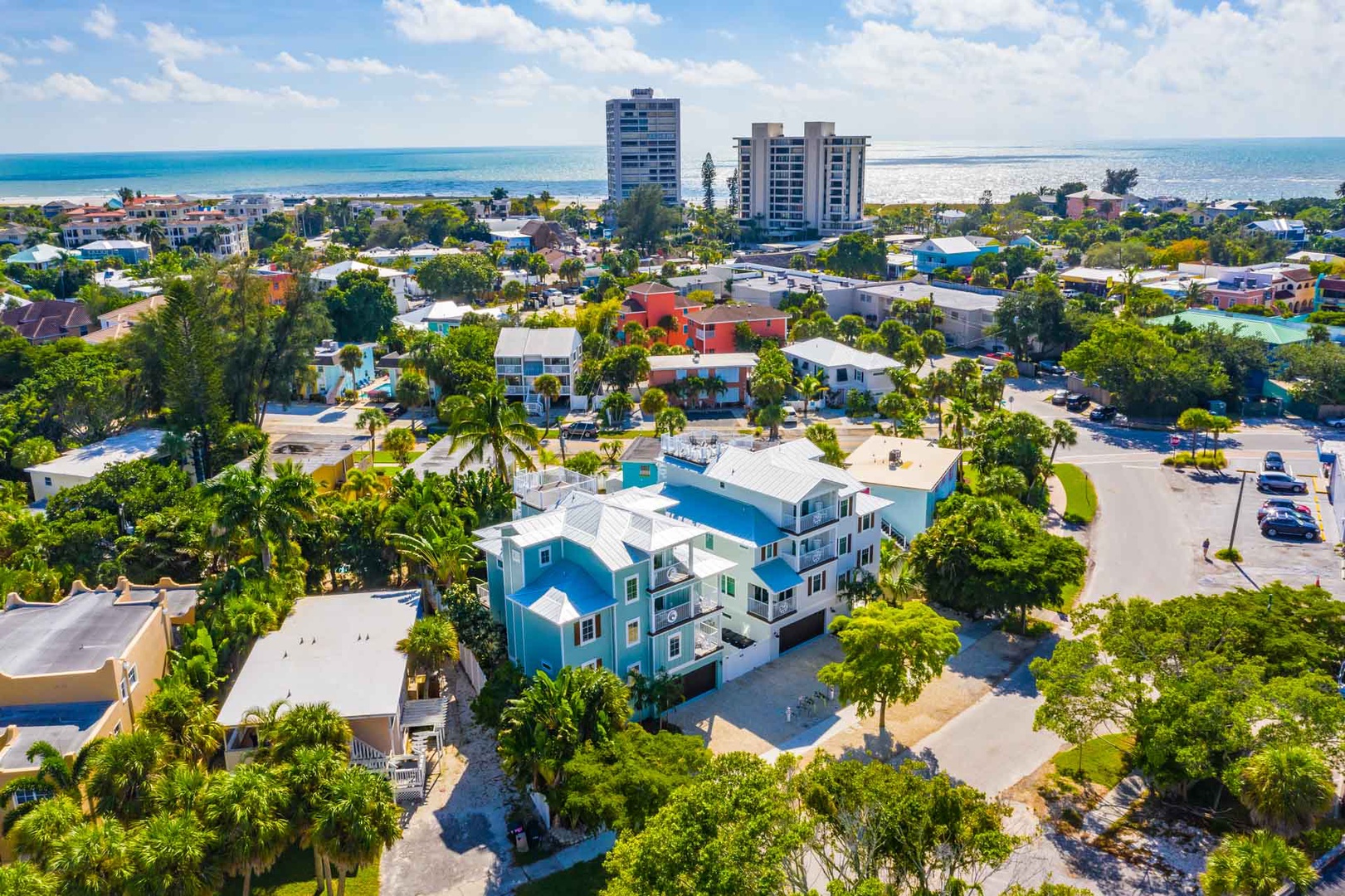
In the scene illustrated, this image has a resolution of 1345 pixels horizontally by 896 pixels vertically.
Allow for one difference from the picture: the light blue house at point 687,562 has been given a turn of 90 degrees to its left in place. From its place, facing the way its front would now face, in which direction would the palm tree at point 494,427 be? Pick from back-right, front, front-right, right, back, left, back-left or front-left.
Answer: left

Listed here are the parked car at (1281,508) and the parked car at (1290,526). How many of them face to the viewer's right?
2

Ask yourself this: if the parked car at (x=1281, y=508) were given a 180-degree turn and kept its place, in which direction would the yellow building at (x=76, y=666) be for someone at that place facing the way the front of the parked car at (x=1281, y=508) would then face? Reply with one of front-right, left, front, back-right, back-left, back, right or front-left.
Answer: front-left

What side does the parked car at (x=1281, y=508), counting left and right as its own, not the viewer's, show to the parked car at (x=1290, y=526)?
right

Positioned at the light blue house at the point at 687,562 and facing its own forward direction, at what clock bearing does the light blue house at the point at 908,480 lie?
the light blue house at the point at 908,480 is roughly at 9 o'clock from the light blue house at the point at 687,562.

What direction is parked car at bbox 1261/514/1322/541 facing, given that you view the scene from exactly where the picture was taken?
facing to the right of the viewer

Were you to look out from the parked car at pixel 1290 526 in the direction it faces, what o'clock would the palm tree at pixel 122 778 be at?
The palm tree is roughly at 4 o'clock from the parked car.

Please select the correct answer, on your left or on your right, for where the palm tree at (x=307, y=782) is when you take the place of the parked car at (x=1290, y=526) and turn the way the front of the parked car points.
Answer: on your right

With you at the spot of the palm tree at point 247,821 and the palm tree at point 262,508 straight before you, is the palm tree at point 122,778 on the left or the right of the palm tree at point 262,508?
left

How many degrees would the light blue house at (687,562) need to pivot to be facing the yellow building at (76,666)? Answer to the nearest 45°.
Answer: approximately 135° to its right

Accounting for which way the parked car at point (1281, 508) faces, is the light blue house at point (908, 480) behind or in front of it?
behind

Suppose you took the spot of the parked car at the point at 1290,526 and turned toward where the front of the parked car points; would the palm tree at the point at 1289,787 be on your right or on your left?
on your right

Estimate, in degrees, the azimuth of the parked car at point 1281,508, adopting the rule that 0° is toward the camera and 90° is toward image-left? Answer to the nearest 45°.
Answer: approximately 270°

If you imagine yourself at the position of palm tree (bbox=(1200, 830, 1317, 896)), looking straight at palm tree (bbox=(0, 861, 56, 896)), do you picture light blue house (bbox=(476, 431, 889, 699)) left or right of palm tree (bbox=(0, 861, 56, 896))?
right

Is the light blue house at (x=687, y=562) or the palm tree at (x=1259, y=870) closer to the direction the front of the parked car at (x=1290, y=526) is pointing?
the palm tree

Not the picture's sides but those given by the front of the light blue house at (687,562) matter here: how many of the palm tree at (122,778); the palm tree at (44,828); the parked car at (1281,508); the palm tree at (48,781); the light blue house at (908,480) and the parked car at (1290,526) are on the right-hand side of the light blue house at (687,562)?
3

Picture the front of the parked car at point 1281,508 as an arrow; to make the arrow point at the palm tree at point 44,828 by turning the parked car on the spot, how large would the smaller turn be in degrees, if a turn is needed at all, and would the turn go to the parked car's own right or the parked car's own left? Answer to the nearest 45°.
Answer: approximately 135° to the parked car's own right

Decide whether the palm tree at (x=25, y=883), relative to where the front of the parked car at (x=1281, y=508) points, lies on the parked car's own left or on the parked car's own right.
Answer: on the parked car's own right
